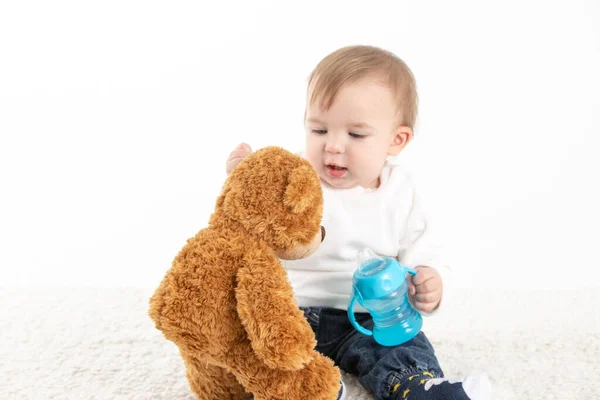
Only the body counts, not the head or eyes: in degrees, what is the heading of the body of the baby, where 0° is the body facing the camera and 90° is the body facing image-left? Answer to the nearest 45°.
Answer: approximately 0°

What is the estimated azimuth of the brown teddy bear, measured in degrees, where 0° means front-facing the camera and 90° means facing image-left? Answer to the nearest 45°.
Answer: approximately 225°
